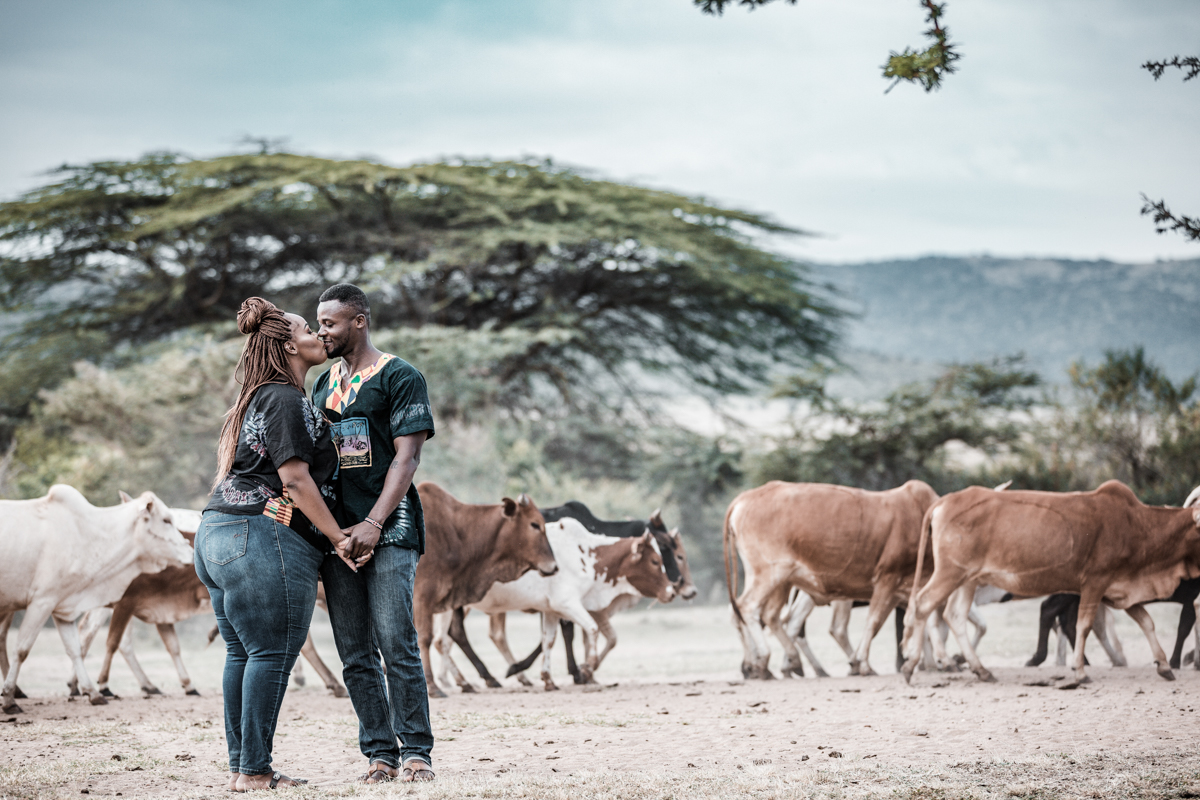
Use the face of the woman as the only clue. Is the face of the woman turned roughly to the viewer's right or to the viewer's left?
to the viewer's right

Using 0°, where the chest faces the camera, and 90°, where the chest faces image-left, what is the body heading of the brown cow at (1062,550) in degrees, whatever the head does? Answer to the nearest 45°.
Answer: approximately 270°

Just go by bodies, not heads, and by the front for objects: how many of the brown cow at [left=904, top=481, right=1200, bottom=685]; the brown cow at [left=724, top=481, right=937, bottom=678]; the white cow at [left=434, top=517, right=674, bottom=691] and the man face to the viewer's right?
3

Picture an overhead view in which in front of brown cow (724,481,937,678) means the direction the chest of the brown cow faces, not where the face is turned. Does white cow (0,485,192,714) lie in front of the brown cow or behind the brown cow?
behind

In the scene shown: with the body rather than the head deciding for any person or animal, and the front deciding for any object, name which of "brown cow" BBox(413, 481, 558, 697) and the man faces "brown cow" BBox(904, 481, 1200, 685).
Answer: "brown cow" BBox(413, 481, 558, 697)

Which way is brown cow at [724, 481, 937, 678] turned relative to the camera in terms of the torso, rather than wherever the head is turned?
to the viewer's right

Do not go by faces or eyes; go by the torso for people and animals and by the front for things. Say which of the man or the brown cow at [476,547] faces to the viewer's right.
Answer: the brown cow

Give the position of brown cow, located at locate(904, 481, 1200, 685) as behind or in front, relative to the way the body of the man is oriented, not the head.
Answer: behind

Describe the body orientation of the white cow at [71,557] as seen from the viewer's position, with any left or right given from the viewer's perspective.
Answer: facing to the right of the viewer

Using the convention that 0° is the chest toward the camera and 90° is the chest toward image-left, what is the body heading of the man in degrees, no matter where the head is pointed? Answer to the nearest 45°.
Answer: approximately 45°
